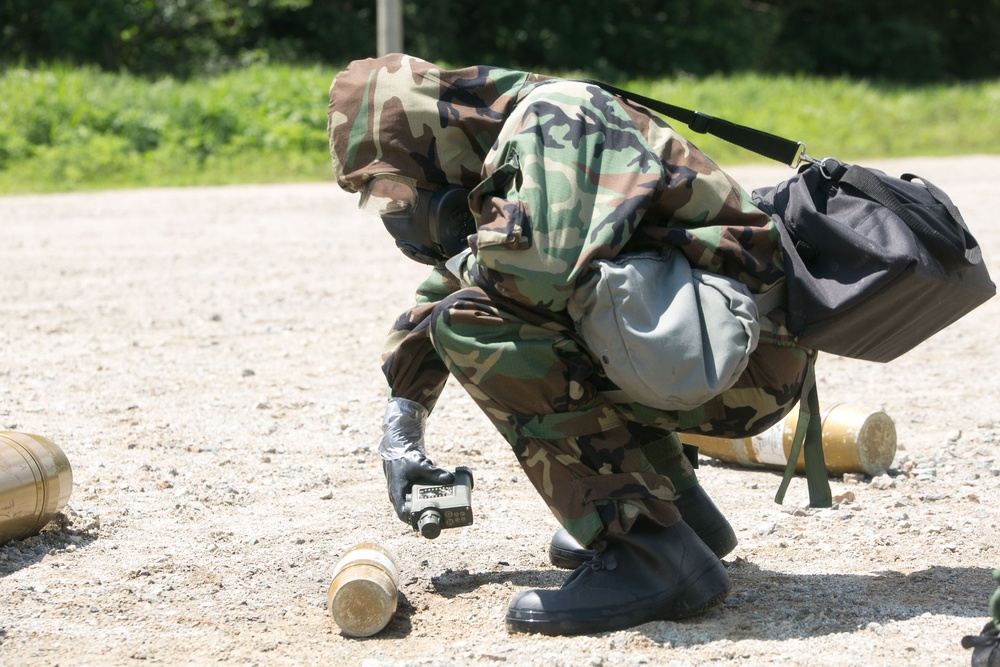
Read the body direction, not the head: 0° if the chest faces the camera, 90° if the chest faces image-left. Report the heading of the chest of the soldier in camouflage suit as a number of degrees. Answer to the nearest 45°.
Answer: approximately 90°

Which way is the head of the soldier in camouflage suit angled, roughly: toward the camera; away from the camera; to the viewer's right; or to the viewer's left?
to the viewer's left

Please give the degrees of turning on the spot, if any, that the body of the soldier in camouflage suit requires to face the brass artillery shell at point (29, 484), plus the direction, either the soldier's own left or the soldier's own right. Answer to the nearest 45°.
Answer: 0° — they already face it
